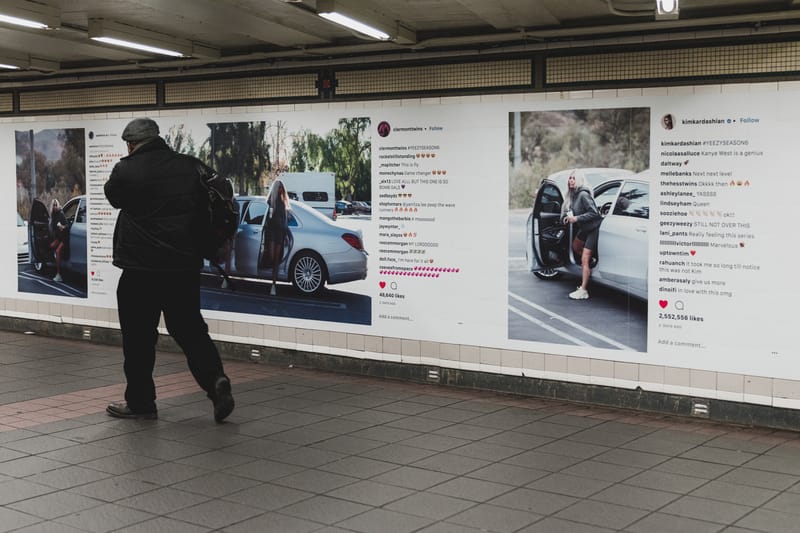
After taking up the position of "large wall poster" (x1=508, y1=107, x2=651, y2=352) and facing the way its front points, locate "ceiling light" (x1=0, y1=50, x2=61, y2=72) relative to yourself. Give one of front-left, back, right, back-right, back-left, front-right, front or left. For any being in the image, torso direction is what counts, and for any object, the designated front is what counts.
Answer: right

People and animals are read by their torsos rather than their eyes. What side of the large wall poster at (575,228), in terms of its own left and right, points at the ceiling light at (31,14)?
right

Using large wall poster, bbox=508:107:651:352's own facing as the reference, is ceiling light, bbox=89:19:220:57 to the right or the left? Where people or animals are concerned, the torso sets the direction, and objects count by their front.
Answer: on its right

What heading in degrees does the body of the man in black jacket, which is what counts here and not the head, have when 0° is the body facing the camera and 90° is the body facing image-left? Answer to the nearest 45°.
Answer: approximately 135°

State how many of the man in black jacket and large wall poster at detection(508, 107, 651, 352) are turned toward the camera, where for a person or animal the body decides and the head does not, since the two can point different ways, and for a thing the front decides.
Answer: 1

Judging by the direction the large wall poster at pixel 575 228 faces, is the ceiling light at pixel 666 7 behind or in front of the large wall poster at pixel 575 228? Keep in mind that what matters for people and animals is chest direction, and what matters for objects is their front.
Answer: in front

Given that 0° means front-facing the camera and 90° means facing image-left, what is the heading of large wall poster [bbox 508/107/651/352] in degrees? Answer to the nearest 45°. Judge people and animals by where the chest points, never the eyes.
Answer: approximately 0°

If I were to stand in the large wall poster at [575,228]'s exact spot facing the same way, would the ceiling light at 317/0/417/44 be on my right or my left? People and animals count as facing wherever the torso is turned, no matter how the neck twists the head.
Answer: on my right
